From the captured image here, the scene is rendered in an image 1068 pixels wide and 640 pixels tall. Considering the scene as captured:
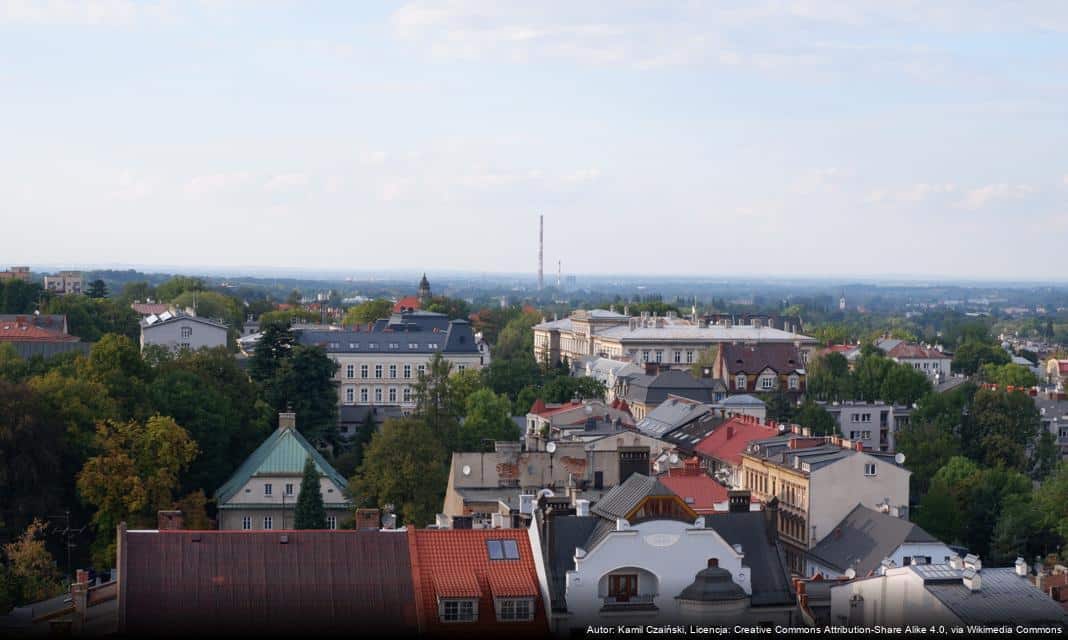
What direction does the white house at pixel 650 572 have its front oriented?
toward the camera

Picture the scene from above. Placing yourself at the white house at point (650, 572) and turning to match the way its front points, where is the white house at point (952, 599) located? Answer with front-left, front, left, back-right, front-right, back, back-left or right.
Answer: left

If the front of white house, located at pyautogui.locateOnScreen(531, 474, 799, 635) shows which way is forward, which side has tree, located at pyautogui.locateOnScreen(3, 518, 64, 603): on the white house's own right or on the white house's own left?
on the white house's own right
